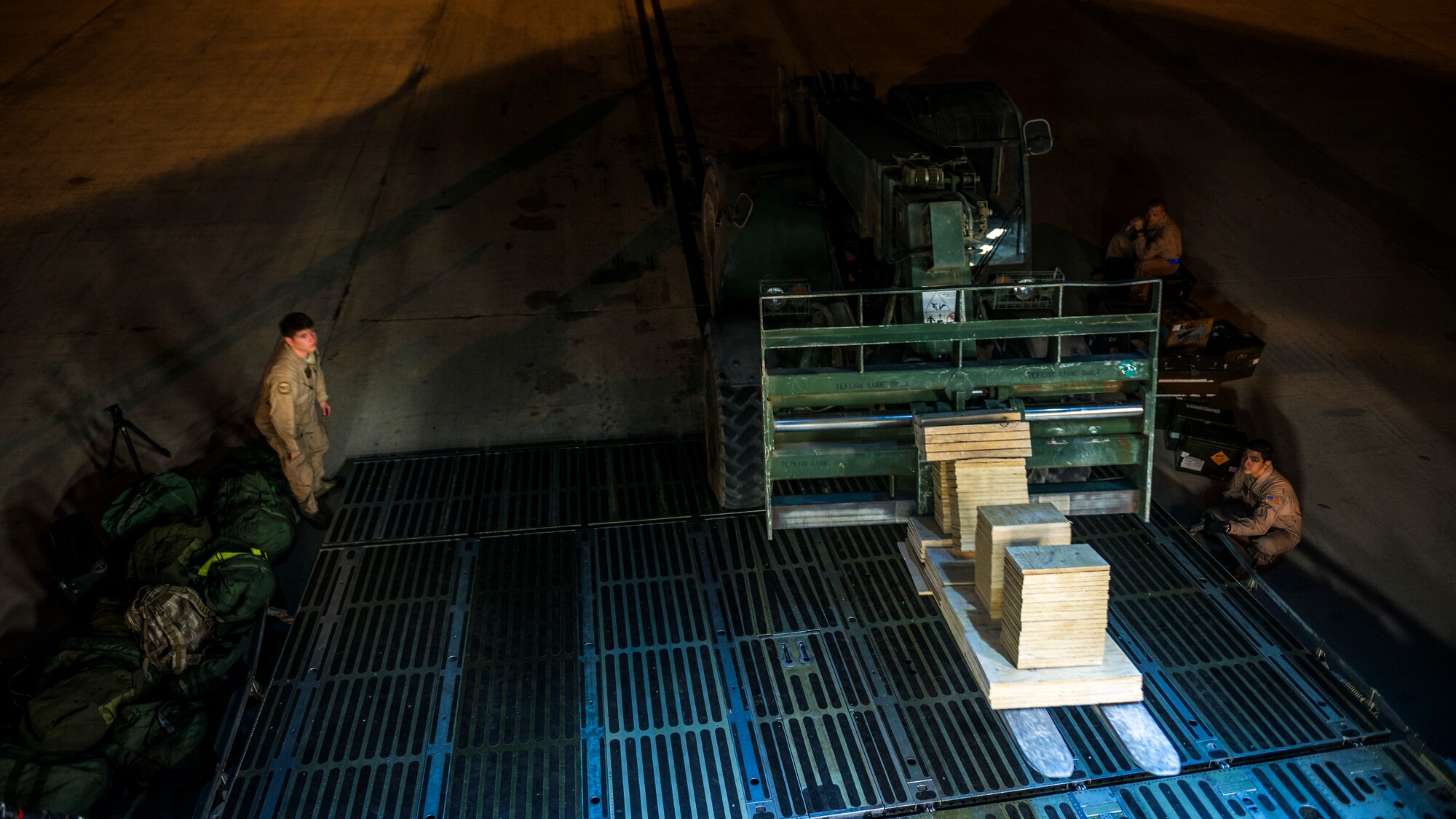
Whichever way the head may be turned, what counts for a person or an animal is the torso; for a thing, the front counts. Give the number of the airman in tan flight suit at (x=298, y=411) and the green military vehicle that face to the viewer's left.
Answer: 0

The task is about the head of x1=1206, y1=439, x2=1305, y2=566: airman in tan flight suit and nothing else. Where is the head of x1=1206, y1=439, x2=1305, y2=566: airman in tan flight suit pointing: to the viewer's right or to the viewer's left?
to the viewer's left

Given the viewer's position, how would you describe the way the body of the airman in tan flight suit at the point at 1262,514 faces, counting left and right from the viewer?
facing the viewer and to the left of the viewer

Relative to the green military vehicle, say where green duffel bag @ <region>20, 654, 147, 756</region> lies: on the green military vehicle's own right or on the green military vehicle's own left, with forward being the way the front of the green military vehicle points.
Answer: on the green military vehicle's own right

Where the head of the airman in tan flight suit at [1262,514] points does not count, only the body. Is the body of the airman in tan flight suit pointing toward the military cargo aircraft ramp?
yes

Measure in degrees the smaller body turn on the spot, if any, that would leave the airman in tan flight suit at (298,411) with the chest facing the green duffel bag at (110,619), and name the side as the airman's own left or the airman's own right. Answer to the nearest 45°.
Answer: approximately 90° to the airman's own right

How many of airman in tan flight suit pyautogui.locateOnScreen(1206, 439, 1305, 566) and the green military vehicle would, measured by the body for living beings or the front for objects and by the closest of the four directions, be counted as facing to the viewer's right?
0

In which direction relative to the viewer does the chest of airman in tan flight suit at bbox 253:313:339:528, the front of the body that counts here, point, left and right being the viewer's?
facing the viewer and to the right of the viewer

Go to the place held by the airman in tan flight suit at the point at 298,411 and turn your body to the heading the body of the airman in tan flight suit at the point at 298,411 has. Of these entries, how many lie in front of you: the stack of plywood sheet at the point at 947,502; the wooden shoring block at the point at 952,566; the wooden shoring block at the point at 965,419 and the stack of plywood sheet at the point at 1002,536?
4

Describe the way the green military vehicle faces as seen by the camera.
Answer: facing the viewer

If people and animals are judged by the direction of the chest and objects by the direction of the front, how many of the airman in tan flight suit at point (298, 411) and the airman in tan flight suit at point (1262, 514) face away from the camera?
0

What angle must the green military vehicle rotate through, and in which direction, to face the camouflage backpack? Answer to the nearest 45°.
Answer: approximately 90° to its right
